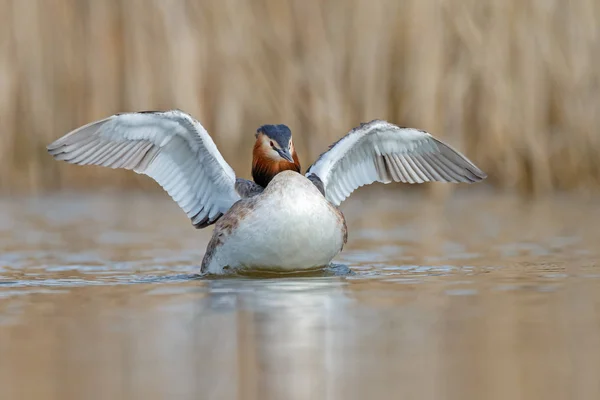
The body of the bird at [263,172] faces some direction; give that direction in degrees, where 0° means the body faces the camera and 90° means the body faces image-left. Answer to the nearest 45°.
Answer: approximately 0°
